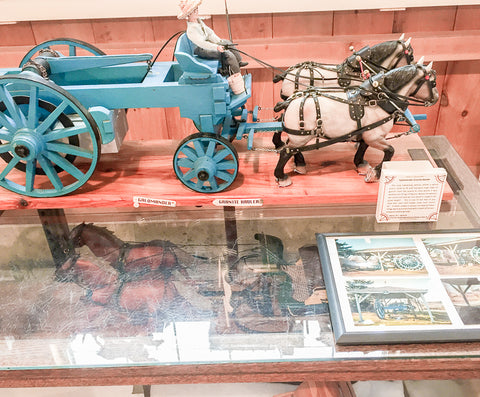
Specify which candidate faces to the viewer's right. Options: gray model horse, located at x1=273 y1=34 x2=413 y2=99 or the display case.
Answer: the gray model horse

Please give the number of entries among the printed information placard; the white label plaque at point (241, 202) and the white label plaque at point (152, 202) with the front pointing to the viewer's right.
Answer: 0

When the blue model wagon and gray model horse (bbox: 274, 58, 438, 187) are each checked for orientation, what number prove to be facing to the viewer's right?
2

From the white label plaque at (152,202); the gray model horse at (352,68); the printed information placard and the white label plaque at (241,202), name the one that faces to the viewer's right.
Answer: the gray model horse

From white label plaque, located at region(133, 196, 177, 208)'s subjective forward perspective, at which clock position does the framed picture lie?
The framed picture is roughly at 10 o'clock from the white label plaque.

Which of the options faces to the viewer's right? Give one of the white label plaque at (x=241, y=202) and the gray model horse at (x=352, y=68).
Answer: the gray model horse

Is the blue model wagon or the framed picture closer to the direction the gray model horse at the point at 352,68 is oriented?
the framed picture

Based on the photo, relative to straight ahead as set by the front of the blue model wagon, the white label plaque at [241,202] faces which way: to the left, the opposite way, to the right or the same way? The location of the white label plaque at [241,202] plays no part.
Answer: to the right

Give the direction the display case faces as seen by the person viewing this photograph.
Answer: facing the viewer

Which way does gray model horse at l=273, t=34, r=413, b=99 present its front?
to the viewer's right

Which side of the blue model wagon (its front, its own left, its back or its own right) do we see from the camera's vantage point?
right

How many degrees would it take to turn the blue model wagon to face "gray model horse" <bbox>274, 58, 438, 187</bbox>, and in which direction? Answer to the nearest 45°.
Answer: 0° — it already faces it

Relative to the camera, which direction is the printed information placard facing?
toward the camera
